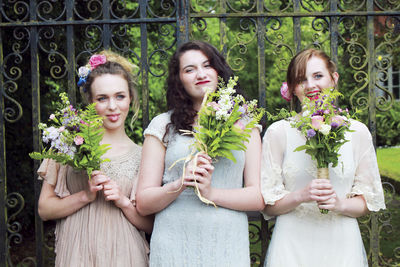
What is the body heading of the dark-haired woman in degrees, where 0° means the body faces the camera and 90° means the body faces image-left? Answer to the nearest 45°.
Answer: approximately 0°
